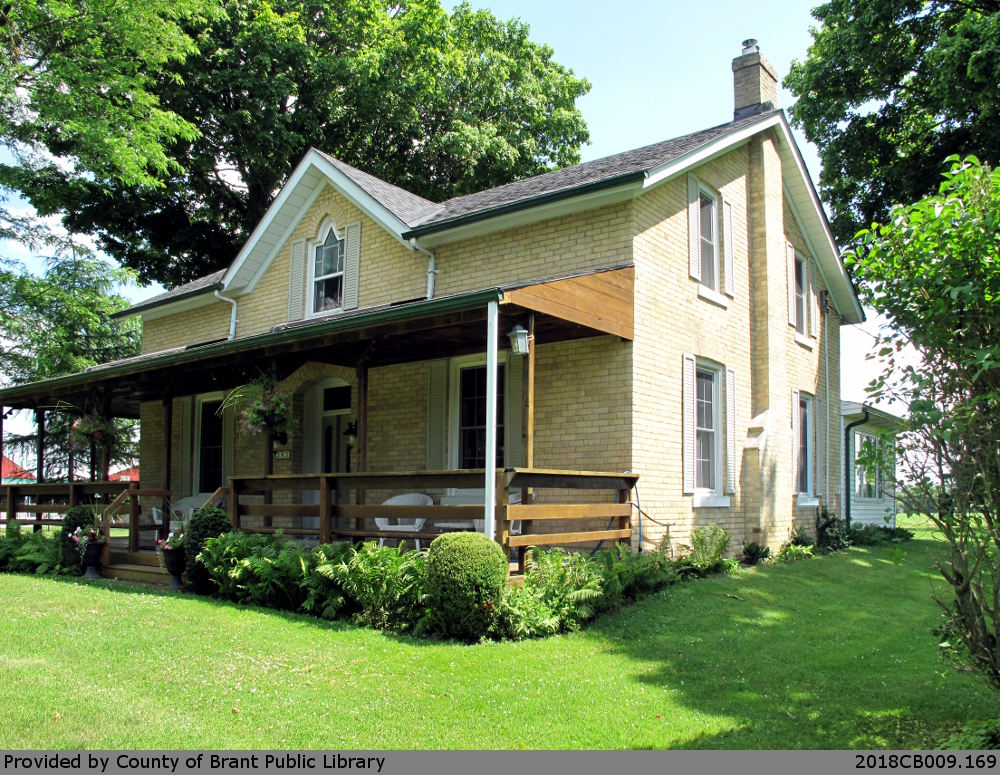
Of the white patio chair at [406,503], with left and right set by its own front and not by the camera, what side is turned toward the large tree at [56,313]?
right

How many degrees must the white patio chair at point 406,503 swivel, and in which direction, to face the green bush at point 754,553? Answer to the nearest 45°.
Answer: approximately 135° to its left

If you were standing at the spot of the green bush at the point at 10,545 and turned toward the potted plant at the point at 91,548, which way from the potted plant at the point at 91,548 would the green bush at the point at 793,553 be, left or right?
left

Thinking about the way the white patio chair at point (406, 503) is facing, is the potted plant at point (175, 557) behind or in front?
in front

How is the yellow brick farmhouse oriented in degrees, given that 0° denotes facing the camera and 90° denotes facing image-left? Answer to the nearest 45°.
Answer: approximately 45°

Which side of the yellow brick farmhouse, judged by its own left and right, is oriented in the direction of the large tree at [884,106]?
back

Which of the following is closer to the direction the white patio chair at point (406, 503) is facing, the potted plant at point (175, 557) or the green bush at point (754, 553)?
the potted plant

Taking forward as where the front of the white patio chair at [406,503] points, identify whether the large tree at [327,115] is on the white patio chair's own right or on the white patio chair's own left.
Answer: on the white patio chair's own right

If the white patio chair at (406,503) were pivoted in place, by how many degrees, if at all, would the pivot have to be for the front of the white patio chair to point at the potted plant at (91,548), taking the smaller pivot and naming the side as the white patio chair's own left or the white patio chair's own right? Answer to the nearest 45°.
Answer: approximately 45° to the white patio chair's own right

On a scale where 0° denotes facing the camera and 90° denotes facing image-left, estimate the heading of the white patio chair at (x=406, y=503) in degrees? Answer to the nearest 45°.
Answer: approximately 45°
